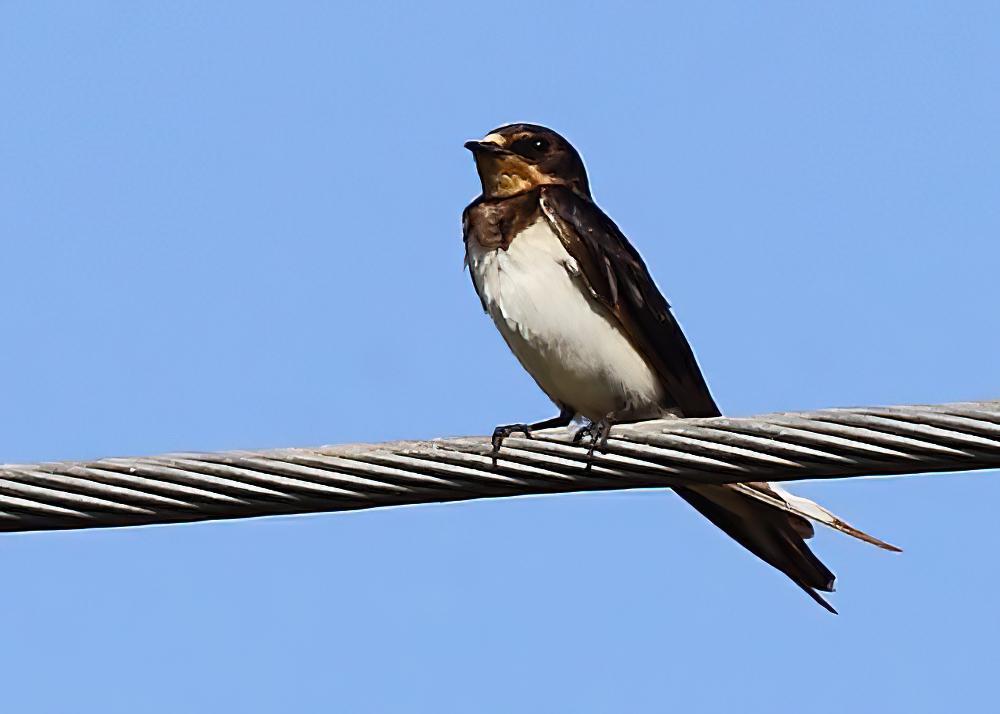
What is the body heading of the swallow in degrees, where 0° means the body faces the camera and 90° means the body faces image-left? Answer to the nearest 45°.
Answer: approximately 45°
